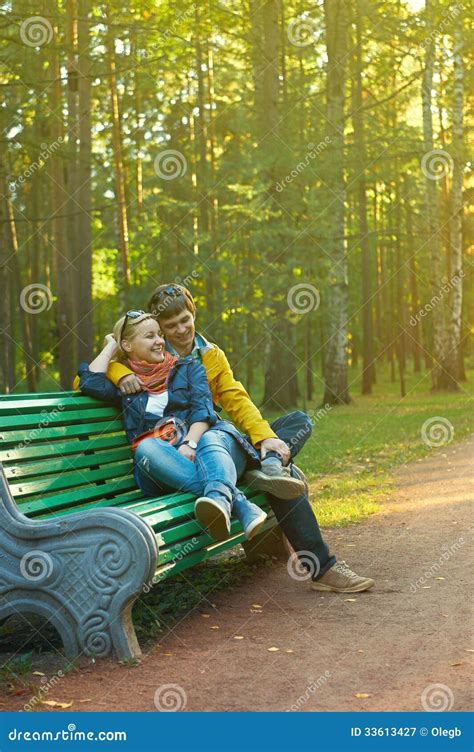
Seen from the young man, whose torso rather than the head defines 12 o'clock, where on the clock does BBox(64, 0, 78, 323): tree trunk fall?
The tree trunk is roughly at 7 o'clock from the young man.

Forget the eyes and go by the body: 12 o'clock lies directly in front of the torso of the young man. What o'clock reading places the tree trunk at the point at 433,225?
The tree trunk is roughly at 8 o'clock from the young man.

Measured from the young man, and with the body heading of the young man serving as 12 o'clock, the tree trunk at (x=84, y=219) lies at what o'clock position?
The tree trunk is roughly at 7 o'clock from the young man.

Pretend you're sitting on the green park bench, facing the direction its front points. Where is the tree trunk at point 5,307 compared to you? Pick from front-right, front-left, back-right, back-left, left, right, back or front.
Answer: back-left

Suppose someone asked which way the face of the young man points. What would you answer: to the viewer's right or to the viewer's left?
to the viewer's left

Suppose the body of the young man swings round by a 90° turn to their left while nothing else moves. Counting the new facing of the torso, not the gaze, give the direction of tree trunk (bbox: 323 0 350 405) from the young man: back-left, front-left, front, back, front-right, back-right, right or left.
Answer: front-left

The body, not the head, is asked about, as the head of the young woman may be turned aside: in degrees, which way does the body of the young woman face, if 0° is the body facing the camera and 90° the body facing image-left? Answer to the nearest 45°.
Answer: approximately 315°

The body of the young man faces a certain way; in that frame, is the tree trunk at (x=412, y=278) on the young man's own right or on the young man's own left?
on the young man's own left

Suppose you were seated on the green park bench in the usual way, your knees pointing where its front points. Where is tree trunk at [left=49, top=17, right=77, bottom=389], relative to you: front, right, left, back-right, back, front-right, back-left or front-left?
back-left
